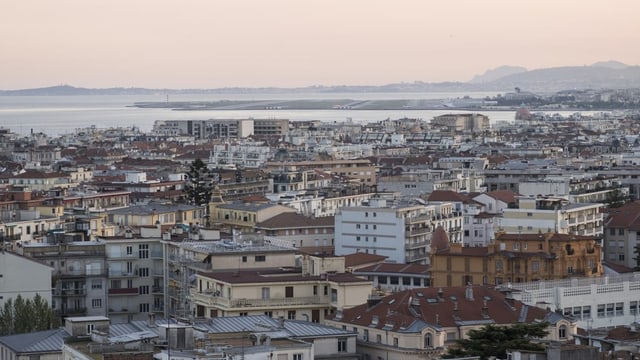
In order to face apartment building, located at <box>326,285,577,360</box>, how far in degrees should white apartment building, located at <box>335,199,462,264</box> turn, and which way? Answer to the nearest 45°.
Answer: approximately 45° to its right

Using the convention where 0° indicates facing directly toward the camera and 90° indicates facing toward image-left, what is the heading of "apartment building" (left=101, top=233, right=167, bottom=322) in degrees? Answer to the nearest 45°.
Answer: approximately 0°

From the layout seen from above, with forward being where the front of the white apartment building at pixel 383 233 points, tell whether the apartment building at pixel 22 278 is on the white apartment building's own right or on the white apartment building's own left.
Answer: on the white apartment building's own right

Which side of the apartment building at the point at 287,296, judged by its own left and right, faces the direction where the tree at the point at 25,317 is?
right

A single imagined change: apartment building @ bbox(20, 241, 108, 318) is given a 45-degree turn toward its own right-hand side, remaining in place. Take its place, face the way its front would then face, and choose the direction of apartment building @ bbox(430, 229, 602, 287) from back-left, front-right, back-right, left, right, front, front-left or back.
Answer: back-left

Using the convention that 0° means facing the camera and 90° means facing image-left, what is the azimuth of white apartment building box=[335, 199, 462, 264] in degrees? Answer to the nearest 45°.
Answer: approximately 315°

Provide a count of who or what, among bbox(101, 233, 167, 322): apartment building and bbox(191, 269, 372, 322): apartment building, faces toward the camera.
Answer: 2

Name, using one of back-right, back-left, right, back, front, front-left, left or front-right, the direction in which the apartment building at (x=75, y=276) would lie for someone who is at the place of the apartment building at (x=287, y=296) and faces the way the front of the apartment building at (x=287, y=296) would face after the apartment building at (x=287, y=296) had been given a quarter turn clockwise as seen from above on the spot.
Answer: front-right

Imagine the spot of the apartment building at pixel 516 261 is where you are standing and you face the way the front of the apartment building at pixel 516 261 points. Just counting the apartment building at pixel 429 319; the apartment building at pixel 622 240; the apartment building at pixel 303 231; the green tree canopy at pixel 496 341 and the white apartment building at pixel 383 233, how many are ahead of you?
2

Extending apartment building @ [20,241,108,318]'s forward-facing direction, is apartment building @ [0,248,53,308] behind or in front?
in front

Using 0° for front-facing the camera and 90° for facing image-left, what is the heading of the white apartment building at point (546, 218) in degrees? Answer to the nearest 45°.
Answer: approximately 315°
